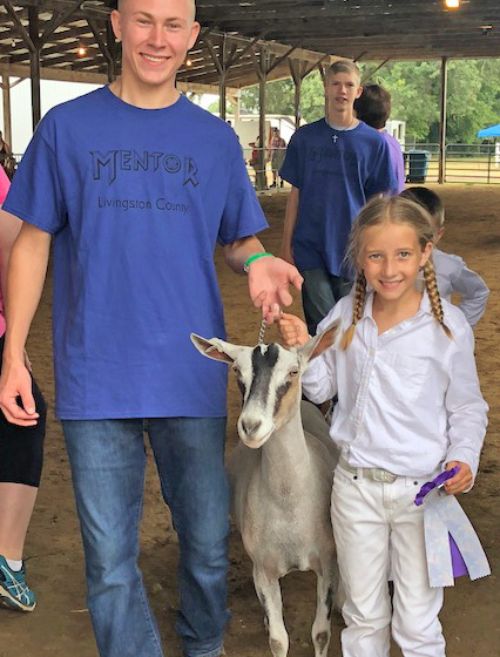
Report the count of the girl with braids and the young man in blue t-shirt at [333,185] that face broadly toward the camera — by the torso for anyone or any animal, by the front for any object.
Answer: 2

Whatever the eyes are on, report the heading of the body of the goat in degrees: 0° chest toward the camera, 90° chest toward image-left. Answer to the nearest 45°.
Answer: approximately 0°

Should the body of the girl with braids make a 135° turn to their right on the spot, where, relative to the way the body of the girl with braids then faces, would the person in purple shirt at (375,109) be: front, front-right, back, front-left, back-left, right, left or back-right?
front-right

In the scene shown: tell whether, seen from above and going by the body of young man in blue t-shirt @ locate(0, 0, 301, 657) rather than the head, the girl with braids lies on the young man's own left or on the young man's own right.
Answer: on the young man's own left

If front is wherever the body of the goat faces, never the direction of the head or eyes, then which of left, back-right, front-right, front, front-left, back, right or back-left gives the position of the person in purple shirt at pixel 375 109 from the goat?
back

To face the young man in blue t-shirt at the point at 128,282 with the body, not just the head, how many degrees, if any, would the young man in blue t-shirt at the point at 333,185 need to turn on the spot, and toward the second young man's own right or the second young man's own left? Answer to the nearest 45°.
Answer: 0° — they already face them
